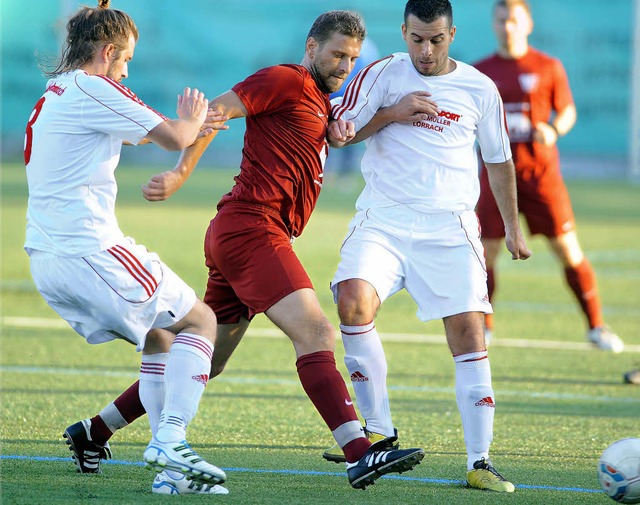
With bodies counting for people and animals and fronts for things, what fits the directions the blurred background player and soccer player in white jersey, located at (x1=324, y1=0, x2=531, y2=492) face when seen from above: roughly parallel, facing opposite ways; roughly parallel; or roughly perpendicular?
roughly parallel

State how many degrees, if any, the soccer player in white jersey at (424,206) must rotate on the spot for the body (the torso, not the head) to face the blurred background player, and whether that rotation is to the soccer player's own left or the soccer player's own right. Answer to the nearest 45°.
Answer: approximately 180°

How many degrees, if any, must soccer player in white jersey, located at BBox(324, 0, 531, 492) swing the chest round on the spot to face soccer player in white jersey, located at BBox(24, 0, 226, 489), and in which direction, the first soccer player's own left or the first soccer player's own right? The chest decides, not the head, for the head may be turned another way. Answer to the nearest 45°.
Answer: approximately 45° to the first soccer player's own right

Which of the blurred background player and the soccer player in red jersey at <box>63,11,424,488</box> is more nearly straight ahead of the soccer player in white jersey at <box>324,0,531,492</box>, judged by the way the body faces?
the soccer player in red jersey

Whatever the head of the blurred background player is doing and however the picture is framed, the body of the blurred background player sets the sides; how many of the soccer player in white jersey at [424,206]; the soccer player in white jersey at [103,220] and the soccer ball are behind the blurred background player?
0

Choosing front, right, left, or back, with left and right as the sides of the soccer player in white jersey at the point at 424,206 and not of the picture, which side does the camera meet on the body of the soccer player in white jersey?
front

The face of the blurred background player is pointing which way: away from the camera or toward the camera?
toward the camera

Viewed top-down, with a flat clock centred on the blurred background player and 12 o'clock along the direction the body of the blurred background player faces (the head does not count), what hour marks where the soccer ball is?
The soccer ball is roughly at 12 o'clock from the blurred background player.

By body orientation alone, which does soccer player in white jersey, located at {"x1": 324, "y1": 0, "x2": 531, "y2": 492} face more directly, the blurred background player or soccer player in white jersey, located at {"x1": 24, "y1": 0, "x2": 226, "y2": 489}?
the soccer player in white jersey

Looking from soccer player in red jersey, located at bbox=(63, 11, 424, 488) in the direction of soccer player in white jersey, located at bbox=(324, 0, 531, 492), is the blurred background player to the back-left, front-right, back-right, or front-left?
front-left

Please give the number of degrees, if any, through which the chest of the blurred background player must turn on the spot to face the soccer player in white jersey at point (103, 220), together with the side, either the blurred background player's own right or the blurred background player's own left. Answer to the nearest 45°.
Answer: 0° — they already face them

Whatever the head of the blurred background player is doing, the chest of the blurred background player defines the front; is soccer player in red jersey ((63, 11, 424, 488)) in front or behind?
in front

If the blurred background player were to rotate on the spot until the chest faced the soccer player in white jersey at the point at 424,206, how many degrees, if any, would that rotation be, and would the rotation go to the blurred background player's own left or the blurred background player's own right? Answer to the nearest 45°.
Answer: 0° — they already face them

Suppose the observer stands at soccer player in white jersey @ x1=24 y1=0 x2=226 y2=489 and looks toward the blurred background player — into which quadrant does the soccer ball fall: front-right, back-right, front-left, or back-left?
front-right

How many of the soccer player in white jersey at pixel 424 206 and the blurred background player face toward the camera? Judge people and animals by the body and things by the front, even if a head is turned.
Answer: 2
